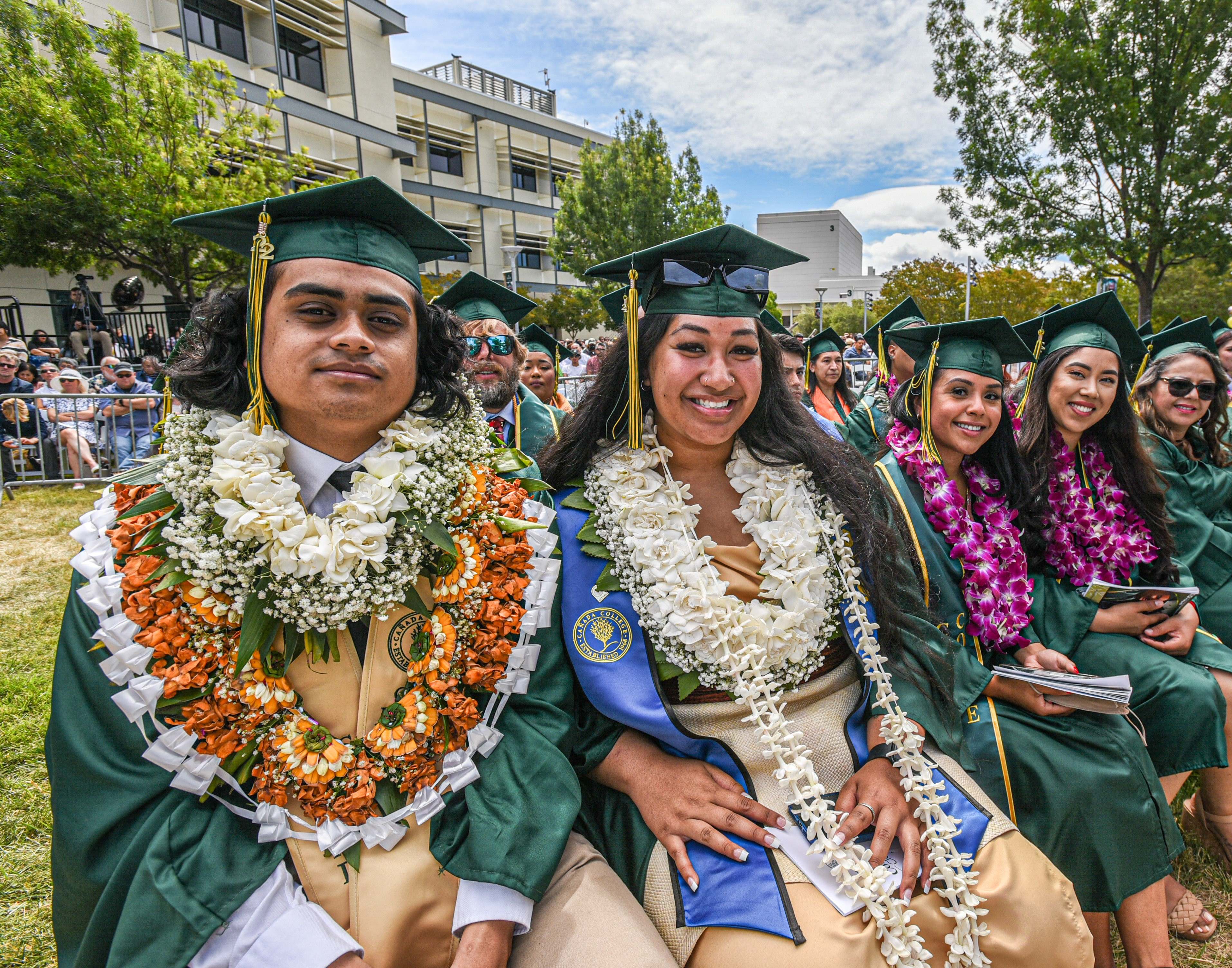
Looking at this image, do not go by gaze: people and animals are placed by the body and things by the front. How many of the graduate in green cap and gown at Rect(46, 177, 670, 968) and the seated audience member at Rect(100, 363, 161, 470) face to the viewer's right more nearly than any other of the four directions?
0

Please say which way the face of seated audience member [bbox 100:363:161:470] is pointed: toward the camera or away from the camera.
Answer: toward the camera

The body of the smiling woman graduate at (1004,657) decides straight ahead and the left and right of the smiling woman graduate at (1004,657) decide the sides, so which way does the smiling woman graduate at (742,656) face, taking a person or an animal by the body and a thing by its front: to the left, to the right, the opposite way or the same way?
the same way

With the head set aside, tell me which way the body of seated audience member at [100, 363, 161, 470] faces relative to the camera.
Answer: toward the camera

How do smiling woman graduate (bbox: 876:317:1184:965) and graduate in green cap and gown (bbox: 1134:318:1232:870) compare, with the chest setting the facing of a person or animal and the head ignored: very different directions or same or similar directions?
same or similar directions

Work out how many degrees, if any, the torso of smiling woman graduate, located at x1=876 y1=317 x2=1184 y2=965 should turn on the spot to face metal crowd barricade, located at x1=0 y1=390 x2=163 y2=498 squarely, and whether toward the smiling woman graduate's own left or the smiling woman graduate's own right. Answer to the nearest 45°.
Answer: approximately 135° to the smiling woman graduate's own right

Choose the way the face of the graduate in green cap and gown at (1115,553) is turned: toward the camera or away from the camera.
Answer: toward the camera

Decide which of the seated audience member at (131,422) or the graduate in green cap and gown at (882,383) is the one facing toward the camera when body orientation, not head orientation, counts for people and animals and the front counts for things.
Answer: the seated audience member

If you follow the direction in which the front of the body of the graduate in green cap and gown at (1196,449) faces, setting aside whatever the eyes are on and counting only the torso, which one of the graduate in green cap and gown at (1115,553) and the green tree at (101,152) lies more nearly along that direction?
the graduate in green cap and gown

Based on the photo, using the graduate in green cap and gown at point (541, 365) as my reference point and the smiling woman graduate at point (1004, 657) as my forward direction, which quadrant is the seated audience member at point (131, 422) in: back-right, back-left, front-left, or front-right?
back-right

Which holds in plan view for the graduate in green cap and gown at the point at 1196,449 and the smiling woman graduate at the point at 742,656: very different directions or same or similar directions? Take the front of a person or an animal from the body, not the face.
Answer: same or similar directions

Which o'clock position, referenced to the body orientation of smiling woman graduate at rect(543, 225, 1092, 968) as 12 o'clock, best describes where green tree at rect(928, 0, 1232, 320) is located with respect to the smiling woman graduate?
The green tree is roughly at 8 o'clock from the smiling woman graduate.

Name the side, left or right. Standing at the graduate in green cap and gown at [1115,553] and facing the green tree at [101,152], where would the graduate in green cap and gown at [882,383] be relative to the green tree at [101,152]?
right

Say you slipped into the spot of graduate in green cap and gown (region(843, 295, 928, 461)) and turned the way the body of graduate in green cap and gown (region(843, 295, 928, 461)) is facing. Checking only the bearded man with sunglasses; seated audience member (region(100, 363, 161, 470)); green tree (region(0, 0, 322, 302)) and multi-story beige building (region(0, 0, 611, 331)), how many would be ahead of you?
0

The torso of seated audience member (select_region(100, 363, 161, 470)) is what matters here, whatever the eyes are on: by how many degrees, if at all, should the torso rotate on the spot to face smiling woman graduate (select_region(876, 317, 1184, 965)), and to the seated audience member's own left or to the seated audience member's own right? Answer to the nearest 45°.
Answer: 0° — they already face them

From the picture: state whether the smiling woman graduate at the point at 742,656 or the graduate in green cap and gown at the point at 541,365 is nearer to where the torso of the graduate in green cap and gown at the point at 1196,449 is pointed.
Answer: the smiling woman graduate

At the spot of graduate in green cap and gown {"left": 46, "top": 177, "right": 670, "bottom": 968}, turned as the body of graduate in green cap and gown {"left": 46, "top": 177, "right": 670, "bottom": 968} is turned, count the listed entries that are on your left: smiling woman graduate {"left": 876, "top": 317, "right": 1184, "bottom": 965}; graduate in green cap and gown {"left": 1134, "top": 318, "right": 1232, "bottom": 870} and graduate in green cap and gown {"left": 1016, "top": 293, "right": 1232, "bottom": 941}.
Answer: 3
